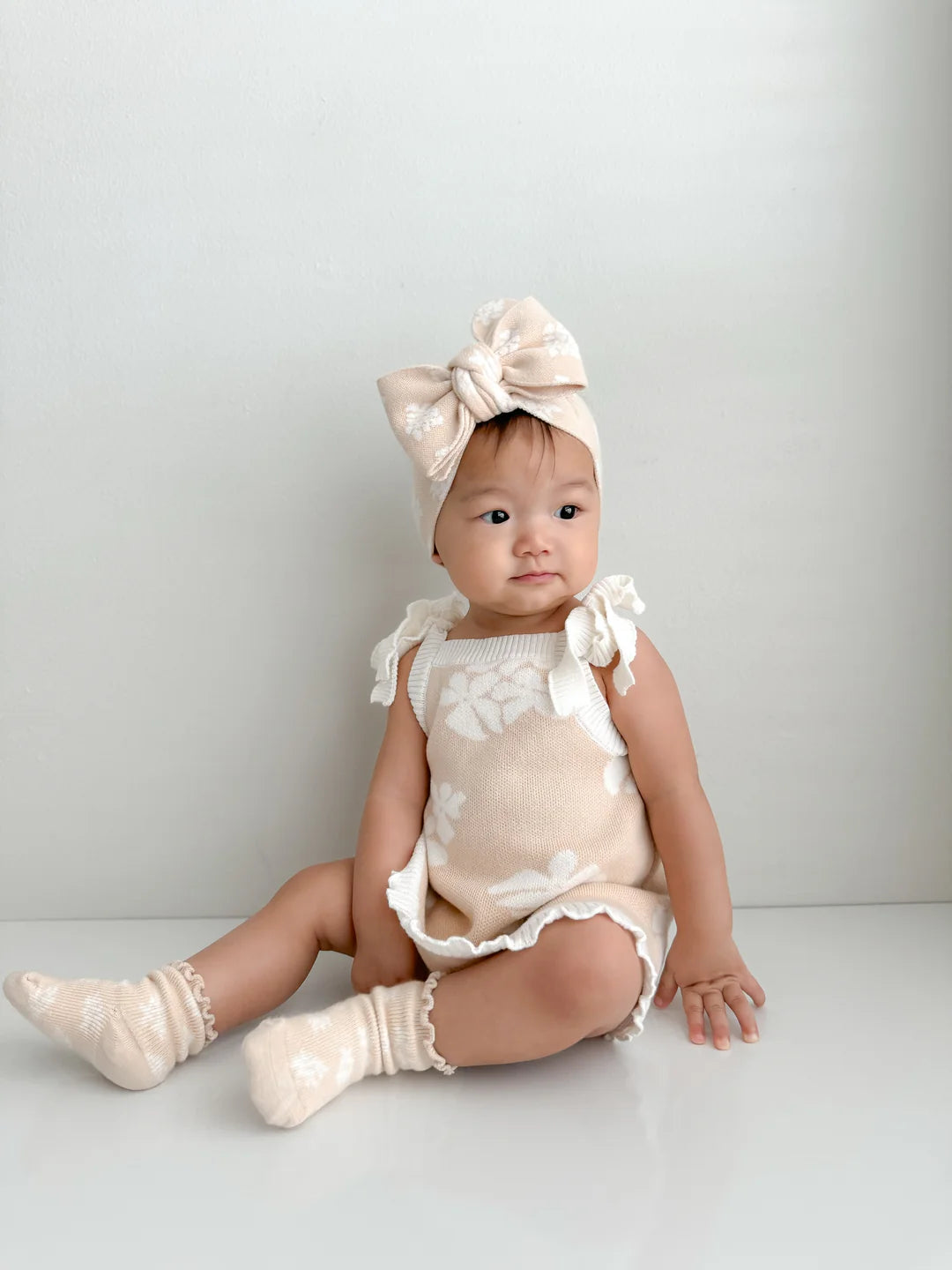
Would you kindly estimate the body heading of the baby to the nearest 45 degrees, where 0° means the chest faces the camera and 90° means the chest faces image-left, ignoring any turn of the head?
approximately 45°
